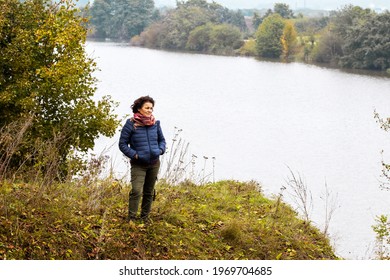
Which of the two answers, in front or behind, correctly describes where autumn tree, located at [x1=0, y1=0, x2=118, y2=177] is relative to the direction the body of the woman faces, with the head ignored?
behind

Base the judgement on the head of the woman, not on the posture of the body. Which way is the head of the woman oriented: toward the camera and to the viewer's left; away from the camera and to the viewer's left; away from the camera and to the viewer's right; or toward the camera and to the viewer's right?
toward the camera and to the viewer's right

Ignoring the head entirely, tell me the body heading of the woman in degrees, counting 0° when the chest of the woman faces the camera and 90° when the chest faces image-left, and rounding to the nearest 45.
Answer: approximately 315°
